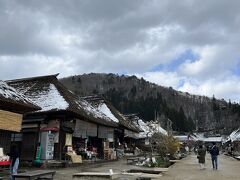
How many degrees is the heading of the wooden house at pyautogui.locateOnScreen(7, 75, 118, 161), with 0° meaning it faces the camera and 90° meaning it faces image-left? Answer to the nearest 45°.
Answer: approximately 315°

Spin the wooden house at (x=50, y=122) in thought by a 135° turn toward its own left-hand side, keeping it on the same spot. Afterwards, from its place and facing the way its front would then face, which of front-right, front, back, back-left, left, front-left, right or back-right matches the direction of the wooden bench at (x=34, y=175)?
back

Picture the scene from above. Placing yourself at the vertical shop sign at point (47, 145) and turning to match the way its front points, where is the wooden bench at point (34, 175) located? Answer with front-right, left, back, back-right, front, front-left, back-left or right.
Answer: front-right

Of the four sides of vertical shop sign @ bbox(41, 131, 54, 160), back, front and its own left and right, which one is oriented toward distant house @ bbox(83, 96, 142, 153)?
left

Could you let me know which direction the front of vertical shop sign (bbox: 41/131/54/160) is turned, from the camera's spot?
facing the viewer and to the right of the viewer
